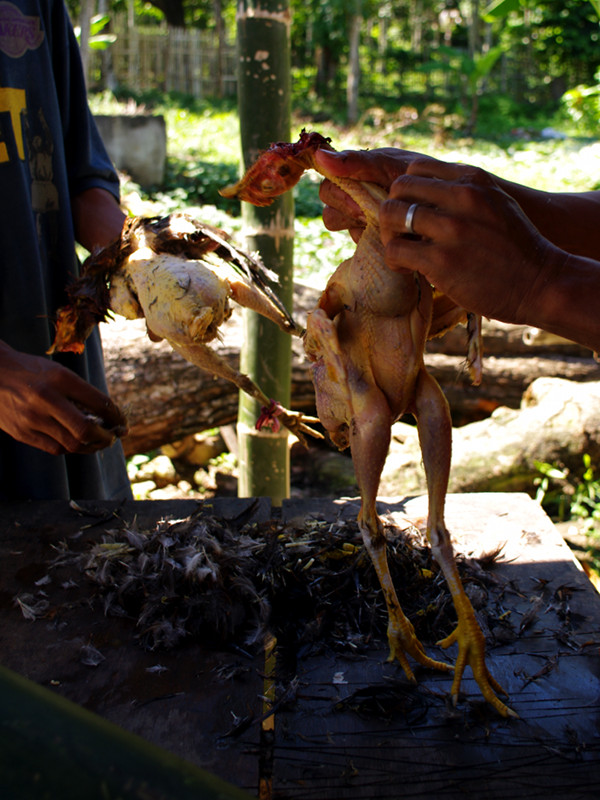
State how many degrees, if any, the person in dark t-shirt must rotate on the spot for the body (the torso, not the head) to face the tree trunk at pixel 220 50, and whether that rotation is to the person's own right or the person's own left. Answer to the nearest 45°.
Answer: approximately 180°

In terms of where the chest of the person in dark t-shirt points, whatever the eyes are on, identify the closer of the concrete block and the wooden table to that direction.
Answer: the wooden table

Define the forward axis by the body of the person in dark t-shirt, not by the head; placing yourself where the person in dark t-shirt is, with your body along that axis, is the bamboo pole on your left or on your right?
on your left

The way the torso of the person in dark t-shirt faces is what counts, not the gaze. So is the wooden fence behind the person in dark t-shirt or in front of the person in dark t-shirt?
behind

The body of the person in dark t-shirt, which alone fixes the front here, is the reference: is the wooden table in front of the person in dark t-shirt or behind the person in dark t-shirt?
in front

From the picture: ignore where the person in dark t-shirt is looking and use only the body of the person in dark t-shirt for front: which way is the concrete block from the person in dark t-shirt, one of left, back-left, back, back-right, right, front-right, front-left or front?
back

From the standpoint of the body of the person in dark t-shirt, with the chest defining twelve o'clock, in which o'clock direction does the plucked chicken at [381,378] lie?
The plucked chicken is roughly at 11 o'clock from the person in dark t-shirt.

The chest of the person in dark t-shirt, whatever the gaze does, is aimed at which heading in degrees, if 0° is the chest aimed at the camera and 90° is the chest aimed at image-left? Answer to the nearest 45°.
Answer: approximately 0°

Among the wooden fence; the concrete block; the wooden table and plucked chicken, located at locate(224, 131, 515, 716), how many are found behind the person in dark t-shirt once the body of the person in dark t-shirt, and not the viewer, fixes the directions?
2
